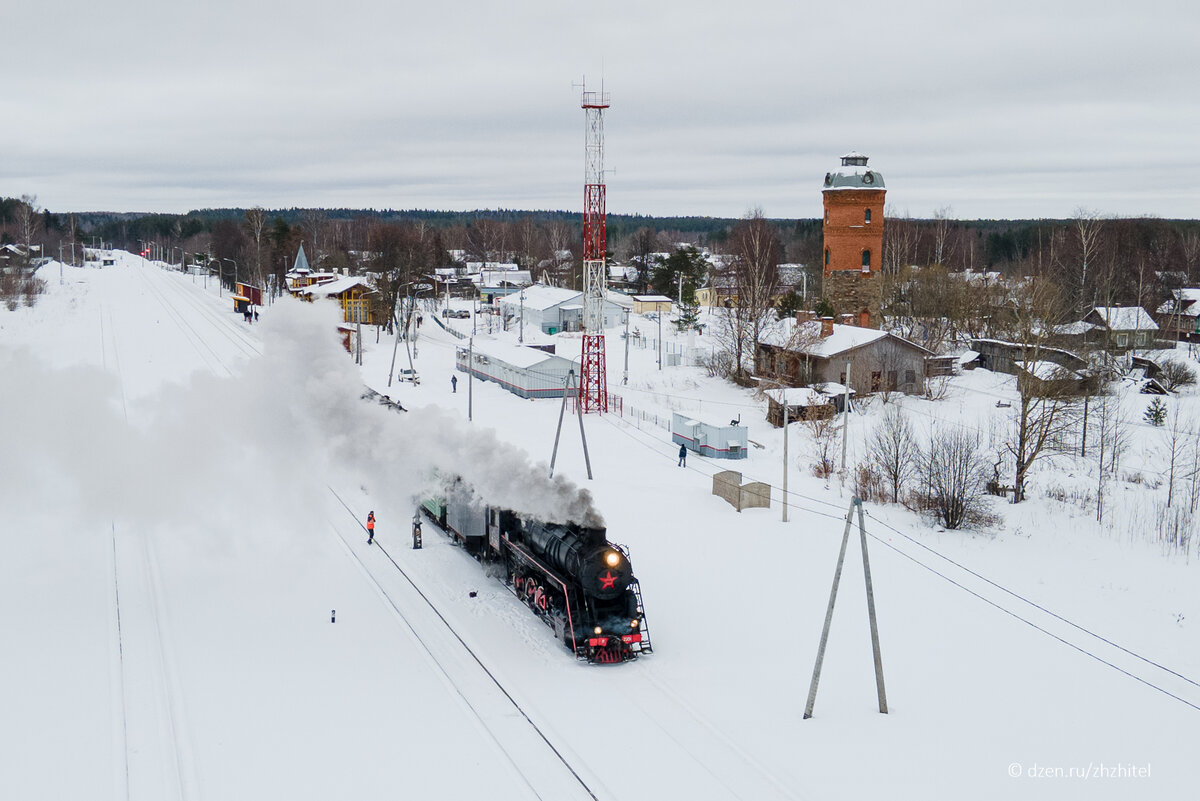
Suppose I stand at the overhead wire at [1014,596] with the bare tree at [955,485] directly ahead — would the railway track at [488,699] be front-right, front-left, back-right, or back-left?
back-left

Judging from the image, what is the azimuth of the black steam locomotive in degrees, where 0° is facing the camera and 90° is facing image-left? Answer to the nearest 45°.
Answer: approximately 315°

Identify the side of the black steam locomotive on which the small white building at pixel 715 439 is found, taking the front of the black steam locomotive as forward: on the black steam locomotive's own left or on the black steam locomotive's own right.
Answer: on the black steam locomotive's own left

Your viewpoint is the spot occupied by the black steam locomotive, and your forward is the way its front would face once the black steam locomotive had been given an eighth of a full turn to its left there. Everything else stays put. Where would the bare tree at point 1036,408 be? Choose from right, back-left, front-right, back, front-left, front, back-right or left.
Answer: front-left

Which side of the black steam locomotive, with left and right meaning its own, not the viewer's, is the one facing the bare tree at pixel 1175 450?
left

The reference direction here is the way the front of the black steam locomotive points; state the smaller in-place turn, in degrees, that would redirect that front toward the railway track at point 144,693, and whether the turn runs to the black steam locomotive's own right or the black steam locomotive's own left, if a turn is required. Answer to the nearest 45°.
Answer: approximately 135° to the black steam locomotive's own right

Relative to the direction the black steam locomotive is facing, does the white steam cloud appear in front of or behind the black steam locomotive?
behind

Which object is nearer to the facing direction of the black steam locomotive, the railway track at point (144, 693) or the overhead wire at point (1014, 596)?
the overhead wire

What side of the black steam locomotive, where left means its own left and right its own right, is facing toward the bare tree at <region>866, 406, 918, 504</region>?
left

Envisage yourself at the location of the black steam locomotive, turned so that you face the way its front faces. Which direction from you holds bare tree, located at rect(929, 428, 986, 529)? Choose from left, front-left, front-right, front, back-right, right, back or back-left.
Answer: left
